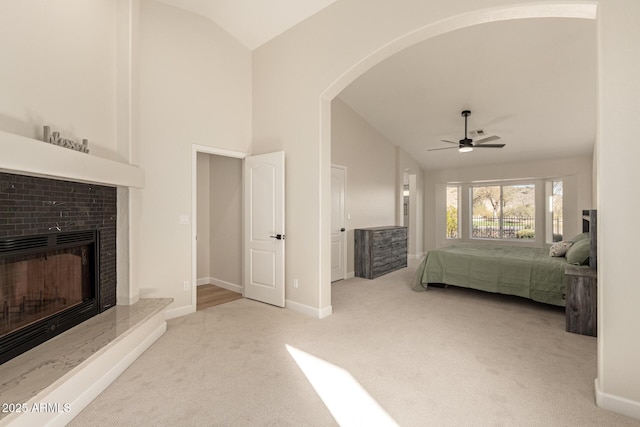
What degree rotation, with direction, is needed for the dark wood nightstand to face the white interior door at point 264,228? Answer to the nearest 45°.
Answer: approximately 45° to its left

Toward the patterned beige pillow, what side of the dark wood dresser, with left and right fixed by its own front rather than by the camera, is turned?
front

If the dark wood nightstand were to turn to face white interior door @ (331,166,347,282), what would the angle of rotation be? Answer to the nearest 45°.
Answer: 0° — it already faces it

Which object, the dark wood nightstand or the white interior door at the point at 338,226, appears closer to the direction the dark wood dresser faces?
the dark wood nightstand

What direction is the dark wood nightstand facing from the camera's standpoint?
to the viewer's left

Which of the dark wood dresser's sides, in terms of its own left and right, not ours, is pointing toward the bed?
front

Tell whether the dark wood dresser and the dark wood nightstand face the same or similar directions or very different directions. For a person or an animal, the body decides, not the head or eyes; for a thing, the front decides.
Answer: very different directions

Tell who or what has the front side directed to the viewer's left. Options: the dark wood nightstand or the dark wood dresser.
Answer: the dark wood nightstand

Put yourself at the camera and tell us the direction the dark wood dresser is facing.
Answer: facing the viewer and to the right of the viewer

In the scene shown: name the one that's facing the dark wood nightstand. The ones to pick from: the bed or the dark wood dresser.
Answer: the dark wood dresser

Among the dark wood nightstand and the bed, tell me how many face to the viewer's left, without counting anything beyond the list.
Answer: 2

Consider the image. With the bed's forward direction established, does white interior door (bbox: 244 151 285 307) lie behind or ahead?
ahead

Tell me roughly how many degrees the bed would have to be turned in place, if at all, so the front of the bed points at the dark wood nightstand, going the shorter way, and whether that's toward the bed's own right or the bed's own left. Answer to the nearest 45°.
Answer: approximately 135° to the bed's own left

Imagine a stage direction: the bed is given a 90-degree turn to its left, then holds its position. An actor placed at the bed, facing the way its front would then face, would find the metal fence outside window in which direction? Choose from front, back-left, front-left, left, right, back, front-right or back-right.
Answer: back

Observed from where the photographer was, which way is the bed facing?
facing to the left of the viewer

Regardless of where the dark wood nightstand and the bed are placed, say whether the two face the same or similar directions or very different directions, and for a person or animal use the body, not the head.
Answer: same or similar directions

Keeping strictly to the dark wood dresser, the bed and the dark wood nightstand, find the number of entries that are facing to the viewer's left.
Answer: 2

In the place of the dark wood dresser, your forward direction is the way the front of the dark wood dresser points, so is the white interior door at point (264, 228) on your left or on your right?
on your right

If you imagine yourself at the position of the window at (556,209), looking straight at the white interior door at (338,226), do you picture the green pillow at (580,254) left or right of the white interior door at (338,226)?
left

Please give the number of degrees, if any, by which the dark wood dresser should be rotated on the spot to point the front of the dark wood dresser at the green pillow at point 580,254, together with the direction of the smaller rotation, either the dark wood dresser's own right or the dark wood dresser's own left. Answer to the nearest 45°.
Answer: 0° — it already faces it
